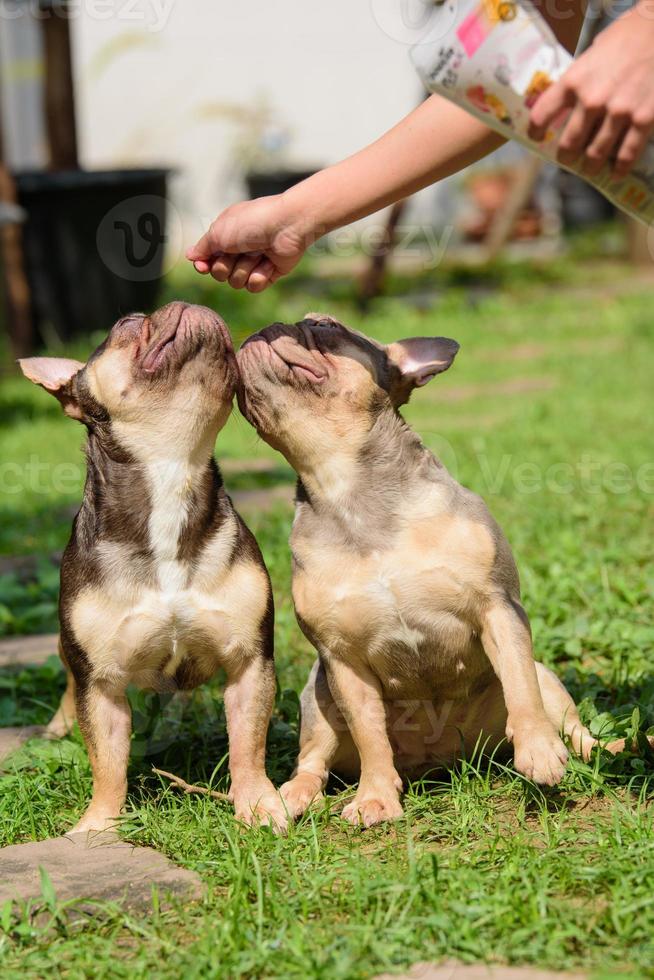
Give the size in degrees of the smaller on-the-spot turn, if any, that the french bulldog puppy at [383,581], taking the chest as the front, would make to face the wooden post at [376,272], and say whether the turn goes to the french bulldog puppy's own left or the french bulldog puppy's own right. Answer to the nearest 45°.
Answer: approximately 180°

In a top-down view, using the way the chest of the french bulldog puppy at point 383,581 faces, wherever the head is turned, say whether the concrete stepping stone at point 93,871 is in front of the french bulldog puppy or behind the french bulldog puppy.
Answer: in front

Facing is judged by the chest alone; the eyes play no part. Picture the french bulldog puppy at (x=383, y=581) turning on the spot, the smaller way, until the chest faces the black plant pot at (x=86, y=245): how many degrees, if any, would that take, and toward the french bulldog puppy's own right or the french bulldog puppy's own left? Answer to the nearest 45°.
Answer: approximately 180°

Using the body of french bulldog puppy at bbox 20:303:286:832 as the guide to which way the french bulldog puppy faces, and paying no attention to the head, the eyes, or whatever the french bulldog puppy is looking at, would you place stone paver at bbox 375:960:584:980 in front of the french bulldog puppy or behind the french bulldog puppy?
in front

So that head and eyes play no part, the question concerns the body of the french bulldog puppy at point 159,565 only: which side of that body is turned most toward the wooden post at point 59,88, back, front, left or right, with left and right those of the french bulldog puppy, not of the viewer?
back

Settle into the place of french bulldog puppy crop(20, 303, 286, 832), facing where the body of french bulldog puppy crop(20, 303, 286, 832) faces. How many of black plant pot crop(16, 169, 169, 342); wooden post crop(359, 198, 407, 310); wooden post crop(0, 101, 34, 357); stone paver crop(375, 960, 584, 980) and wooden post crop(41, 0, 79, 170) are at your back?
4

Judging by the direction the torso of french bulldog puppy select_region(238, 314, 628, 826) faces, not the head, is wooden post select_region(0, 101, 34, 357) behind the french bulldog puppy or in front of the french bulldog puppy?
behind

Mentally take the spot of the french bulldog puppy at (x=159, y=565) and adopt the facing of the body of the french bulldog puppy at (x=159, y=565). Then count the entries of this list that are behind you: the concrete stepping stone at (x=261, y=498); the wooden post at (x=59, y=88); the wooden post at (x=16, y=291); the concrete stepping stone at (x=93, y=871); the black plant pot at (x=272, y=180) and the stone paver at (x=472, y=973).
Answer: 4

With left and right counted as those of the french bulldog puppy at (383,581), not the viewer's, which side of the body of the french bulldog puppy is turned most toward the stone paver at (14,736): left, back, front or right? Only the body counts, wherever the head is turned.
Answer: right

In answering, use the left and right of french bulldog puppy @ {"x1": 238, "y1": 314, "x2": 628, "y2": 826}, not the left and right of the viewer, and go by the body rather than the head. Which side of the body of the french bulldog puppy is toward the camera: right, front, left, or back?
front

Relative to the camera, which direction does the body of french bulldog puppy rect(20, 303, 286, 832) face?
toward the camera

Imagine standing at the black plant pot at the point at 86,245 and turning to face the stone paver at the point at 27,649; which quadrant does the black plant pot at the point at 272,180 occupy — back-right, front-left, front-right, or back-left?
back-left

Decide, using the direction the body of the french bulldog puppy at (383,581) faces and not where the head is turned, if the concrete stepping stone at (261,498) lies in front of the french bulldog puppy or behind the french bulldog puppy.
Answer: behind

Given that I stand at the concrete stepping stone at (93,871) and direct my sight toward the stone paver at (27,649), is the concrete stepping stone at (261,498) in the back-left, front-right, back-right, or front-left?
front-right

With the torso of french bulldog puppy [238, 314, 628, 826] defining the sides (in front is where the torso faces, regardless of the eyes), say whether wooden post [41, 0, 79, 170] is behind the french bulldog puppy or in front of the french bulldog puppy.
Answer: behind
